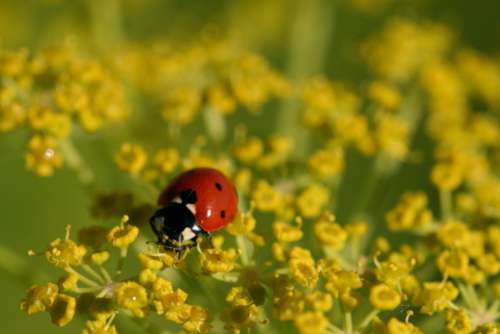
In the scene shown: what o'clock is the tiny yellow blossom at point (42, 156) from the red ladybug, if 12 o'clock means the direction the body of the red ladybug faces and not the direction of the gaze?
The tiny yellow blossom is roughly at 2 o'clock from the red ladybug.

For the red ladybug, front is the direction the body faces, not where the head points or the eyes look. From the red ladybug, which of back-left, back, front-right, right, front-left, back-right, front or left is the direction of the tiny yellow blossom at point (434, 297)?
back-left

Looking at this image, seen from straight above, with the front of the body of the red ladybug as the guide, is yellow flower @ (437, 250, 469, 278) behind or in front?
behind

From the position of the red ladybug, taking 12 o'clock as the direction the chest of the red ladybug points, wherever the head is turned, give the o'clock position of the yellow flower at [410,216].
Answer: The yellow flower is roughly at 7 o'clock from the red ladybug.

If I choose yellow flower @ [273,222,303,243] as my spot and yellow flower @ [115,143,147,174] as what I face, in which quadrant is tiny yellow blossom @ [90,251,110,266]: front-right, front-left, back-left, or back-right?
front-left

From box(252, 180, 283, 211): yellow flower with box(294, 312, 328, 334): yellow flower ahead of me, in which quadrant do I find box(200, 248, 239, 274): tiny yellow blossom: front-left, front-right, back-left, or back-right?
front-right

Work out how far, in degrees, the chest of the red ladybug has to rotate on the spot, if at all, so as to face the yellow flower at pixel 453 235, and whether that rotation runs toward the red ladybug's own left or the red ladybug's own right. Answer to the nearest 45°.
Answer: approximately 135° to the red ladybug's own left
